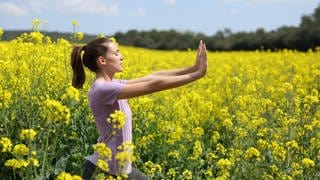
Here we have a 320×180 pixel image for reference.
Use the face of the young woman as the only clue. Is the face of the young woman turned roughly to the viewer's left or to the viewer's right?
to the viewer's right

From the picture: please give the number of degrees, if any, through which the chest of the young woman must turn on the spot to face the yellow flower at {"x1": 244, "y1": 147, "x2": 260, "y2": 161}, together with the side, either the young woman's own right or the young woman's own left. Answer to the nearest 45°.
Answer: approximately 45° to the young woman's own left

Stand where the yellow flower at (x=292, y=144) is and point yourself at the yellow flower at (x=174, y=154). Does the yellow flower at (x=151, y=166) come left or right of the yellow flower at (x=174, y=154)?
left

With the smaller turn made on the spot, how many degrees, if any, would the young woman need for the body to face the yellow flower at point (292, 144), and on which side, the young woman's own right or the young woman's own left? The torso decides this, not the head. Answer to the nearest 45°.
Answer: approximately 45° to the young woman's own left

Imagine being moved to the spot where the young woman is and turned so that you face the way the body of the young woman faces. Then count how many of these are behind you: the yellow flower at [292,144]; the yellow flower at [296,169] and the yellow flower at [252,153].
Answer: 0

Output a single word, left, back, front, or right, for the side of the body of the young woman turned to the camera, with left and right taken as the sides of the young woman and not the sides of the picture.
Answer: right

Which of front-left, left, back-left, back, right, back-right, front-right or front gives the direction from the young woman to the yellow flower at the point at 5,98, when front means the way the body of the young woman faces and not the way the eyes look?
back-left

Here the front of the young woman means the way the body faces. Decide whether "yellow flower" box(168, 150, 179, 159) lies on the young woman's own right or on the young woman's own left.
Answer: on the young woman's own left

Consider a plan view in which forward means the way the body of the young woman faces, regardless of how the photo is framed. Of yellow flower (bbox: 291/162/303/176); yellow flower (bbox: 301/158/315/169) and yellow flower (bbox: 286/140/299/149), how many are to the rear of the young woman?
0
